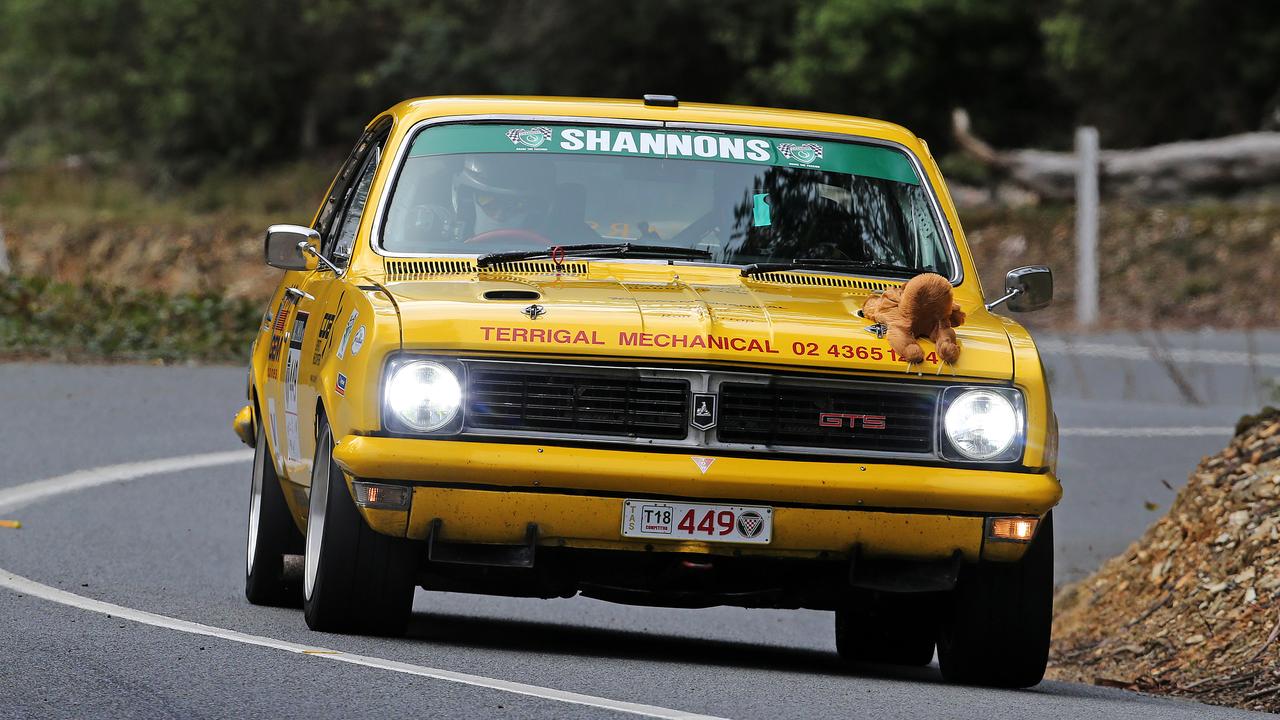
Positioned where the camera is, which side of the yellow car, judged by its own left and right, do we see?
front

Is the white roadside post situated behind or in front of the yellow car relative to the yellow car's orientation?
behind

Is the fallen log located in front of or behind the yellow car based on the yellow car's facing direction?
behind
